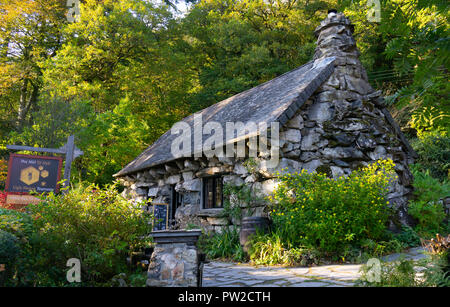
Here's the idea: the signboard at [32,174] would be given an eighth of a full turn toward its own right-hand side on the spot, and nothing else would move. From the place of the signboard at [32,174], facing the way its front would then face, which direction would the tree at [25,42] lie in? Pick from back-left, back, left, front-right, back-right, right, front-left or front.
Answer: back-right

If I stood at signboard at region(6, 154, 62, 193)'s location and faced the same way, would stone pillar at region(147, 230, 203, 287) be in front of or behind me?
in front

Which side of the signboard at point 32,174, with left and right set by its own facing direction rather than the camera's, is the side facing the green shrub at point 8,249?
front

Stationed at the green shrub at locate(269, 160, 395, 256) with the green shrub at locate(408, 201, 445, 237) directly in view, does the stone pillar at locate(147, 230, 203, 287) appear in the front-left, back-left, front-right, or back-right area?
back-right

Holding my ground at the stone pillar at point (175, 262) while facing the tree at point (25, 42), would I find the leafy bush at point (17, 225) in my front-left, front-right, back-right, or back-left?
front-left

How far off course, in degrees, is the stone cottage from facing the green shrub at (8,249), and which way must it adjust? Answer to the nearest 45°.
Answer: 0° — it already faces it

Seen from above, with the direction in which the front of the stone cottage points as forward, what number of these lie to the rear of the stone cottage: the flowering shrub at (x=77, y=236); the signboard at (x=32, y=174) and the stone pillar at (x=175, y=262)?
0

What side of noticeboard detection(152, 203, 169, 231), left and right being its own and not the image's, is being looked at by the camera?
front

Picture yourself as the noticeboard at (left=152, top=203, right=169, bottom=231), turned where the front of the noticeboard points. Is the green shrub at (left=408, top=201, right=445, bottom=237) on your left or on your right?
on your left

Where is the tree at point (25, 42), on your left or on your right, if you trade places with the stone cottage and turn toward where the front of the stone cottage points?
on your right

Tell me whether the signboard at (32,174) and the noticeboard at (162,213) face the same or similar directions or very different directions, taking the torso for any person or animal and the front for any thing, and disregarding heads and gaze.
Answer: same or similar directions

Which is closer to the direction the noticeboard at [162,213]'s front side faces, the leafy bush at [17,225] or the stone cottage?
the leafy bush

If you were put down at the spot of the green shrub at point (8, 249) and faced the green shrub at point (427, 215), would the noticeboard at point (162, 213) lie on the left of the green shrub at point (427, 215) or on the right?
left

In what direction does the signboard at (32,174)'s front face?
toward the camera

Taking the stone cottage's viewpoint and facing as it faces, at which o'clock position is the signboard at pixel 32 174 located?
The signboard is roughly at 1 o'clock from the stone cottage.

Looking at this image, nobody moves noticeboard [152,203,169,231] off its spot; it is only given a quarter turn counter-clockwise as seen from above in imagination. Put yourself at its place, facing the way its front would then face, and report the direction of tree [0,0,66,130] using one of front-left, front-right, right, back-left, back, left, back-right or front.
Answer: back-left
